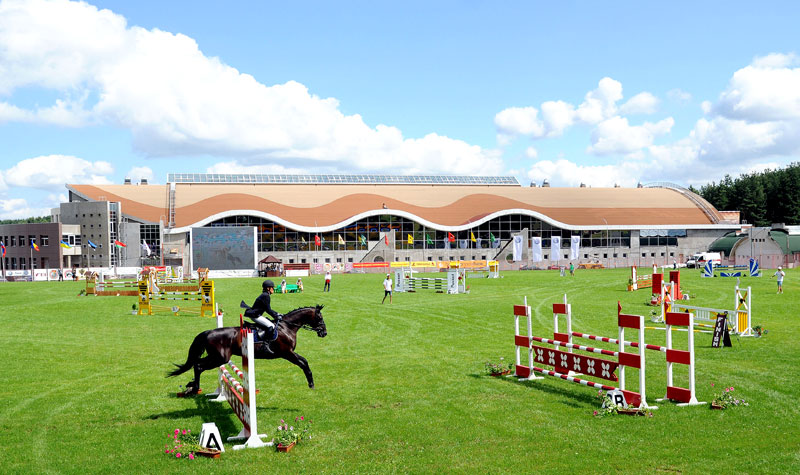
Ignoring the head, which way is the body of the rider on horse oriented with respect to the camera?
to the viewer's right

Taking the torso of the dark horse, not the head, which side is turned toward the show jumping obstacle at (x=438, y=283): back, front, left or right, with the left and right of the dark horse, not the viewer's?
left

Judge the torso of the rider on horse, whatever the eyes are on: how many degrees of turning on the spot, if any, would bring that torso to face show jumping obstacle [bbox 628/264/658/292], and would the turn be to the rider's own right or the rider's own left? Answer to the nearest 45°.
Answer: approximately 45° to the rider's own left

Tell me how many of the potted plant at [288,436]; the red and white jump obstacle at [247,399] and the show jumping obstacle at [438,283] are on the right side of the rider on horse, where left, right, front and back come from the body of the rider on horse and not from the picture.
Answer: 2

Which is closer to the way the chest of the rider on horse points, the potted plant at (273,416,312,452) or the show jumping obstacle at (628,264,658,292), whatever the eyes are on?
the show jumping obstacle

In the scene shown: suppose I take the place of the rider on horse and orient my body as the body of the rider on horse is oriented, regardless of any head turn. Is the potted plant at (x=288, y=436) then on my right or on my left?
on my right

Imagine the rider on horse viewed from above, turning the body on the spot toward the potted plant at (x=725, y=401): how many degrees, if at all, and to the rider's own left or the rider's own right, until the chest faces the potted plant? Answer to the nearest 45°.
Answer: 0° — they already face it

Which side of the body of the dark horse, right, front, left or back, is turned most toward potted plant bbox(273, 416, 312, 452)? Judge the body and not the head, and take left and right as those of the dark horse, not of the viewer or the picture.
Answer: right

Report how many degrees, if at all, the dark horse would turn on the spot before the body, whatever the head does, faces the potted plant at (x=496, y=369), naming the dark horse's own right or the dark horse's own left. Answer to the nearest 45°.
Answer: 0° — it already faces it

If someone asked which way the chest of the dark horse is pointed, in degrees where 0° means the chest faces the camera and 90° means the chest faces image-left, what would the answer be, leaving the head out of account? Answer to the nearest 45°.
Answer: approximately 270°

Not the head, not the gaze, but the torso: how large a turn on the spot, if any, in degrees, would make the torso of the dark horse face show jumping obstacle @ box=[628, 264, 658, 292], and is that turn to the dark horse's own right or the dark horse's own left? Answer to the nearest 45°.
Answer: approximately 45° to the dark horse's own left
